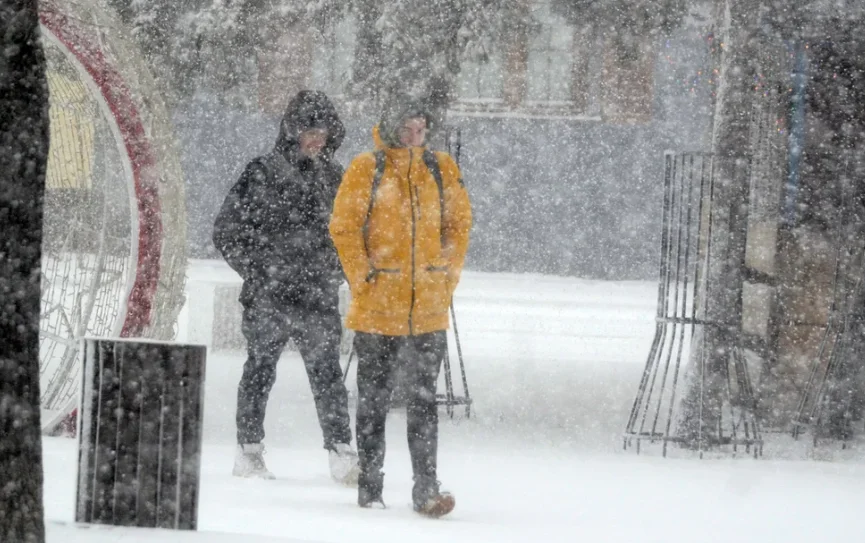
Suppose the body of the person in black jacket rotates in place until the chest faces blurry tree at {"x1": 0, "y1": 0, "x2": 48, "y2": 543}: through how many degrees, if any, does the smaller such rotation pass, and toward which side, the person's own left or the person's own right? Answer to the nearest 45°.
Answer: approximately 45° to the person's own right

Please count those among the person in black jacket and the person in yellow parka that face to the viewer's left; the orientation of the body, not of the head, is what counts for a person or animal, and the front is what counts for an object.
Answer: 0

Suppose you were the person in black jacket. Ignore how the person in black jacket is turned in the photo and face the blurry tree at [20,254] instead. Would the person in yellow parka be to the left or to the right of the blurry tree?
left

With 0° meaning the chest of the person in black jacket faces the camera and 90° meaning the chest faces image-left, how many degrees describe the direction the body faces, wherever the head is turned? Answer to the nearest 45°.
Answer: approximately 315°

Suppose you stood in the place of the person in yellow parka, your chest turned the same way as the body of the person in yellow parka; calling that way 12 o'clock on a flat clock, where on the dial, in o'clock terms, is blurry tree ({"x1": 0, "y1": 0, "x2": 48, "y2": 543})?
The blurry tree is roughly at 1 o'clock from the person in yellow parka.

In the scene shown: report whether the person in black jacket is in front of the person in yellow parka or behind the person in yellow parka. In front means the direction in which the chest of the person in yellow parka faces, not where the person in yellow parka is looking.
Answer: behind

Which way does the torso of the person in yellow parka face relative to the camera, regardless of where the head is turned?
toward the camera
